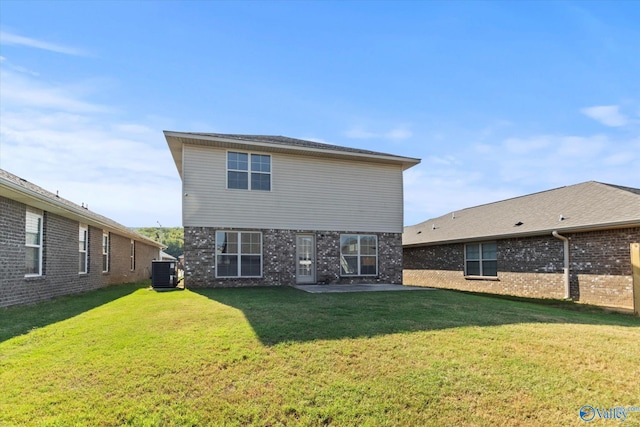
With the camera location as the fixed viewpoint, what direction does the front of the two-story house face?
facing away from the viewer

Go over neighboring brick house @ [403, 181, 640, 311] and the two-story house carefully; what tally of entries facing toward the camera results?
0

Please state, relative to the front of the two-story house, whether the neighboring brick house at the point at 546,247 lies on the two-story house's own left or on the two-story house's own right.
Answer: on the two-story house's own right

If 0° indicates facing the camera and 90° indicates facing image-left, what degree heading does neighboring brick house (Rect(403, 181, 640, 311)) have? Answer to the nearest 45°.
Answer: approximately 135°

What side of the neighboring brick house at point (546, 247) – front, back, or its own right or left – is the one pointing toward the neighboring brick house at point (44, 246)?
left

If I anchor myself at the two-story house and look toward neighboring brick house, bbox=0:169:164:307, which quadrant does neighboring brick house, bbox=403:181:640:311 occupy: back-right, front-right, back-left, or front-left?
back-left
